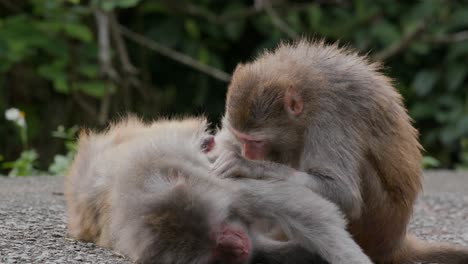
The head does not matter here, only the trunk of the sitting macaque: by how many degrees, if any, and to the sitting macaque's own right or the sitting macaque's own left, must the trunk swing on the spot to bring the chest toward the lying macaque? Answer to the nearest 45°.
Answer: approximately 45° to the sitting macaque's own left

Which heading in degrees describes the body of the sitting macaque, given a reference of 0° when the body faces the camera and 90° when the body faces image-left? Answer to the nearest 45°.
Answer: approximately 90°
